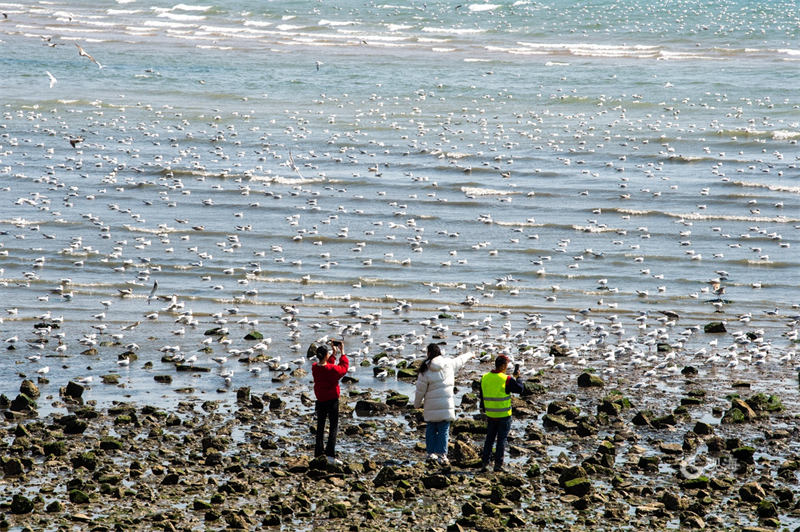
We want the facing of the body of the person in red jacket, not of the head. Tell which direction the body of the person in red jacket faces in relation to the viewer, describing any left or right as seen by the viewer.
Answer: facing away from the viewer and to the right of the viewer

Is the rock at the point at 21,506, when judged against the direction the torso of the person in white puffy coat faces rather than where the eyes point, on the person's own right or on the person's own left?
on the person's own left

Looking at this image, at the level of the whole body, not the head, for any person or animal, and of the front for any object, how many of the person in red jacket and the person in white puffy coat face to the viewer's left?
0

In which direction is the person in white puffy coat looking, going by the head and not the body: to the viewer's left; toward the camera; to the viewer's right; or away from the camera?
away from the camera

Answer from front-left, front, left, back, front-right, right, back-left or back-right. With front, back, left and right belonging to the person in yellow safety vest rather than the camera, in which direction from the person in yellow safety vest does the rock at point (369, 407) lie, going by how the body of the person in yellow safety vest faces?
left

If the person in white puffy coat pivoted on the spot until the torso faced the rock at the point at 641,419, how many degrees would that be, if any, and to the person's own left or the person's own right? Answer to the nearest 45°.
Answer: approximately 45° to the person's own right

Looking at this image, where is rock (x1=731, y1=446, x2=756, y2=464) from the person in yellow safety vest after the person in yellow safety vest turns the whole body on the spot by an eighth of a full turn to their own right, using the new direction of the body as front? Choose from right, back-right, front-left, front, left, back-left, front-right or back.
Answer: front

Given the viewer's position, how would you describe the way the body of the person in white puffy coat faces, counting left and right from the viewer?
facing away from the viewer

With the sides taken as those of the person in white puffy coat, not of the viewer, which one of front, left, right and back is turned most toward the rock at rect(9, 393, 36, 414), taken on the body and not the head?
left

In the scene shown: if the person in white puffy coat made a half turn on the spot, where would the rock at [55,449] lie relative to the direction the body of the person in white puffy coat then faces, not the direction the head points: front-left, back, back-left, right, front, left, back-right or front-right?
right

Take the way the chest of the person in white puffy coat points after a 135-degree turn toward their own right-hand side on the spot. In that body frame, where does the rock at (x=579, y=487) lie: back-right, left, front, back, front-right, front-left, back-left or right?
front

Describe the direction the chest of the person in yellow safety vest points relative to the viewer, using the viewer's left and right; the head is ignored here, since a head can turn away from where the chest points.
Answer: facing away from the viewer and to the right of the viewer
